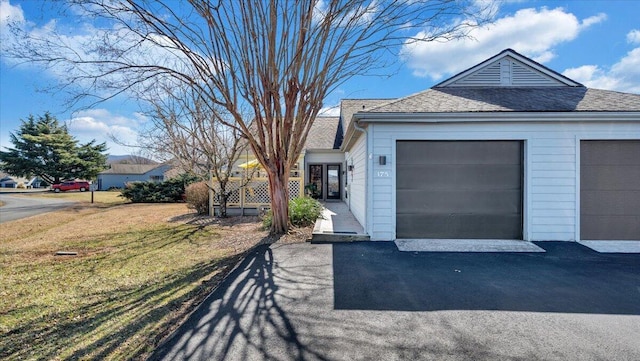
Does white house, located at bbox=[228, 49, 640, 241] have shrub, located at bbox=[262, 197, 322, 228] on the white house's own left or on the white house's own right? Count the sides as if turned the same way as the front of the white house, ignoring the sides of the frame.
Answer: on the white house's own right

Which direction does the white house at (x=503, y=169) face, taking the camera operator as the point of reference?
facing the viewer

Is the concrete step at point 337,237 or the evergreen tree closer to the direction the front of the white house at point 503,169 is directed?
the concrete step

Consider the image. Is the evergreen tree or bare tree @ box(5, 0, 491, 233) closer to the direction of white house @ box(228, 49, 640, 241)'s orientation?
the bare tree

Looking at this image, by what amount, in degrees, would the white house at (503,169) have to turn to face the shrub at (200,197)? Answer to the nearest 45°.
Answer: approximately 90° to its right
